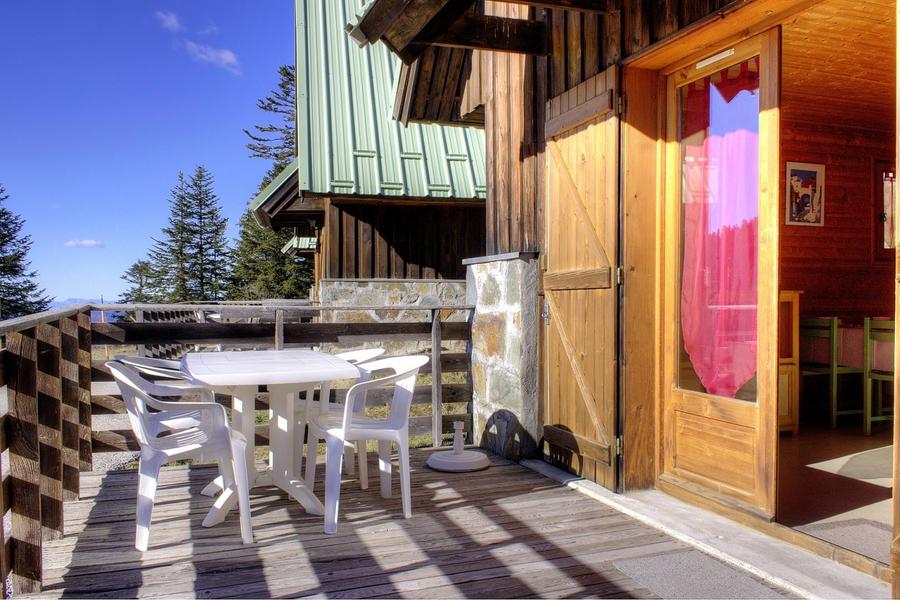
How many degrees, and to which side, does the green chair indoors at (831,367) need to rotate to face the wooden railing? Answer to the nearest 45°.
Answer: approximately 180°

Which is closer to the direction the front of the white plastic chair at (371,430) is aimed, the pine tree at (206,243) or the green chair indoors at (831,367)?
the pine tree

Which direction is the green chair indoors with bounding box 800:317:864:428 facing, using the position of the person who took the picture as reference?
facing away from the viewer and to the right of the viewer

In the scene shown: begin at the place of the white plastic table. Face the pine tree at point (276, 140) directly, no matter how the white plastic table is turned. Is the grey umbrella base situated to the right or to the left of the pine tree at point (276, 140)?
right

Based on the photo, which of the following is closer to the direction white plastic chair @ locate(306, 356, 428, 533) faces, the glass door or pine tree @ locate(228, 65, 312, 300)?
the pine tree

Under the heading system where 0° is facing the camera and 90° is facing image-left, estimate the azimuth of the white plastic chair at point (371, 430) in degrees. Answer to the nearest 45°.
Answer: approximately 90°

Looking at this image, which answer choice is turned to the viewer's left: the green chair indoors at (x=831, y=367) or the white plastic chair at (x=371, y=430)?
the white plastic chair

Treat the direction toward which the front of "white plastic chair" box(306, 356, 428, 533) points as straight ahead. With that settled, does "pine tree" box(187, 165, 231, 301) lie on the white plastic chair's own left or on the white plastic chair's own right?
on the white plastic chair's own right

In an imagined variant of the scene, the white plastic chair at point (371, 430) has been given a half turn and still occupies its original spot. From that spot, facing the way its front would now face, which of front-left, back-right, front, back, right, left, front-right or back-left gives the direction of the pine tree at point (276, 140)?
left
